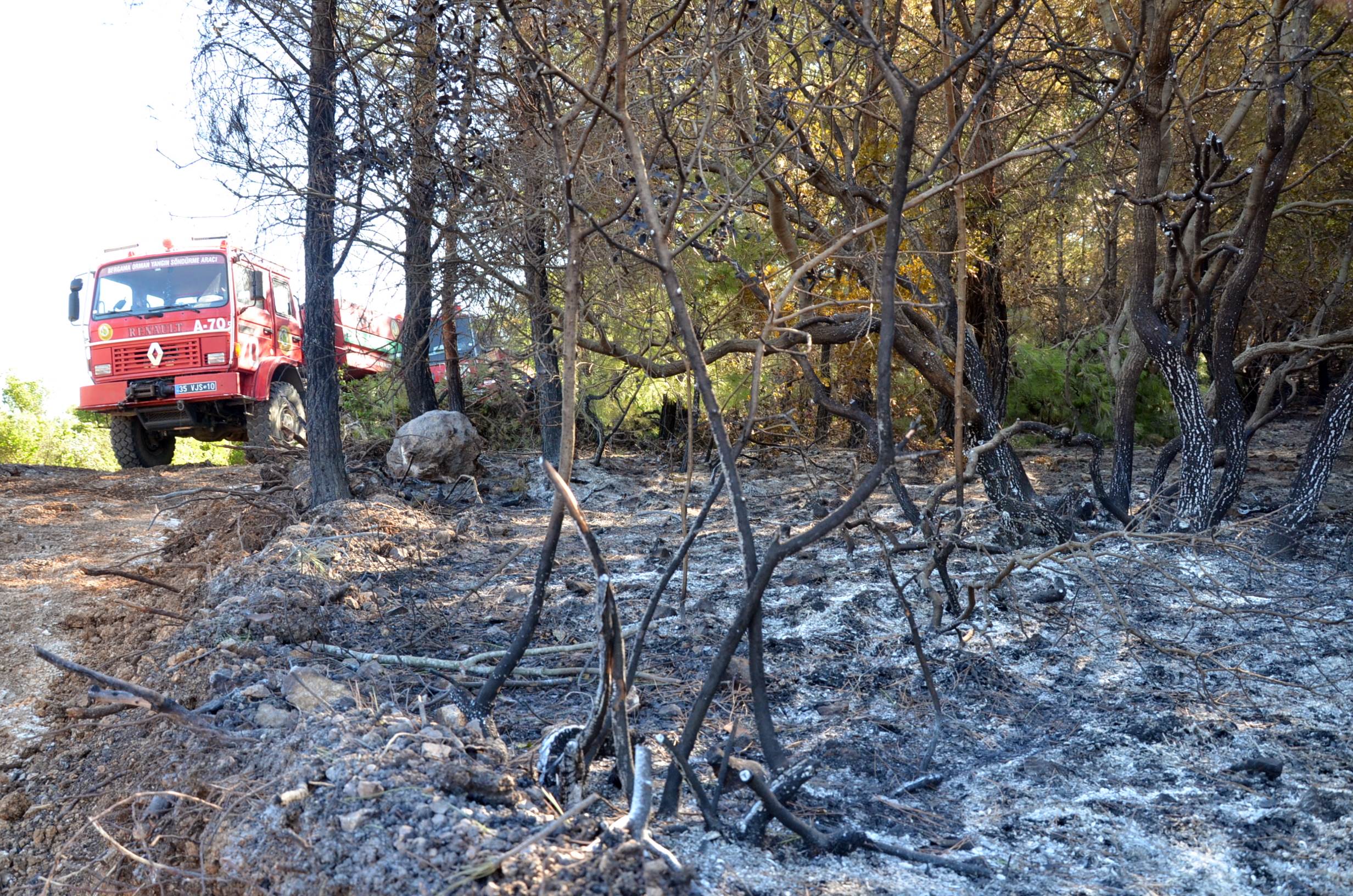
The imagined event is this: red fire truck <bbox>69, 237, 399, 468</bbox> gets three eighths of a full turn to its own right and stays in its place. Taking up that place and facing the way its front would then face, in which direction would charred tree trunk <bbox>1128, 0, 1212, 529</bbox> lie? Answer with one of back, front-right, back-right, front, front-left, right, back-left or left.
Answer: back-right

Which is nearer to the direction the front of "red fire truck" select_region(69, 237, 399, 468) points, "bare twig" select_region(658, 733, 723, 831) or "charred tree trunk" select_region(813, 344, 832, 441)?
the bare twig

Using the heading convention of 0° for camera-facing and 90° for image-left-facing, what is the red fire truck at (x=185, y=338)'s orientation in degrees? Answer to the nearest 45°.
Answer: approximately 45°

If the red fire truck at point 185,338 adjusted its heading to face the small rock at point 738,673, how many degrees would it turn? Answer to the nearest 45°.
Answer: approximately 45° to its left

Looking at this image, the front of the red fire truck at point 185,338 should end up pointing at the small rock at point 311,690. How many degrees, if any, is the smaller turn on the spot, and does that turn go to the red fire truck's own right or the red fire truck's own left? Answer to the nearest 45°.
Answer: approximately 45° to the red fire truck's own left

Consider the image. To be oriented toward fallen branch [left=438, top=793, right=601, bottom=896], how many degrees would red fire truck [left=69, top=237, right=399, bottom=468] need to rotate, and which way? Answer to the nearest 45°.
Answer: approximately 45° to its left

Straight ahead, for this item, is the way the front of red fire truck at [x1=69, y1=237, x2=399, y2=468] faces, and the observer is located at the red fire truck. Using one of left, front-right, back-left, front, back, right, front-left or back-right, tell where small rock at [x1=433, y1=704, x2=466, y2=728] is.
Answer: front-left

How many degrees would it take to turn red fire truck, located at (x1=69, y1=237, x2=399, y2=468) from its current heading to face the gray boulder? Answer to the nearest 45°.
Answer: approximately 90° to its left

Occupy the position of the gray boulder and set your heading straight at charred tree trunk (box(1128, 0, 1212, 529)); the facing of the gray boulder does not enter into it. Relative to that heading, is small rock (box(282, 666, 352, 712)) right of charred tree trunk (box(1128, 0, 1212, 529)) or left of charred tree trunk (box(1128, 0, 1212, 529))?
right

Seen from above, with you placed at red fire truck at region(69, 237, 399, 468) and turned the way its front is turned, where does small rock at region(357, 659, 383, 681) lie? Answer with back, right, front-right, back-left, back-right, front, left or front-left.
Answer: front-left

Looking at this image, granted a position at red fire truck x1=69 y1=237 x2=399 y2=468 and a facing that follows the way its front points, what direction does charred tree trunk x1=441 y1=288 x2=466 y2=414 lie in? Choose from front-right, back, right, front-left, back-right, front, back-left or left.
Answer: left
